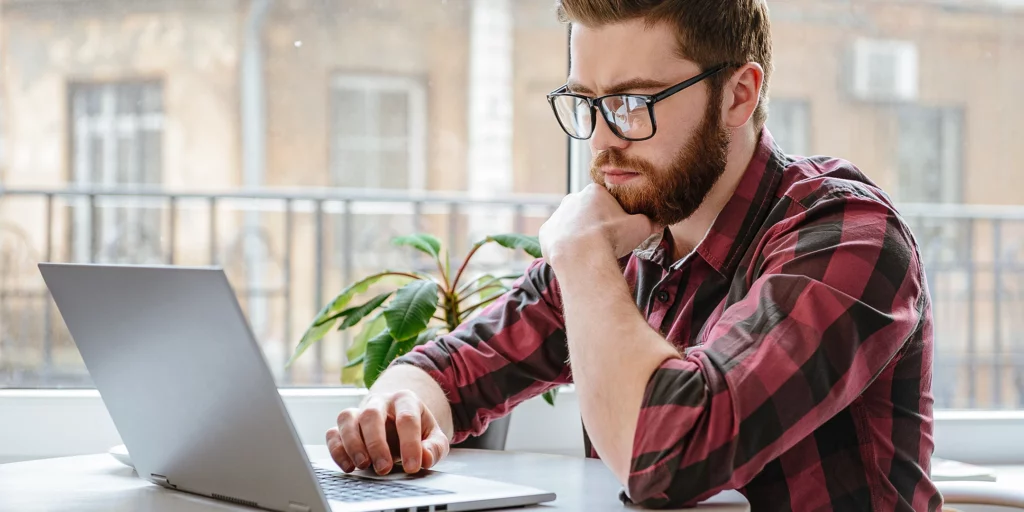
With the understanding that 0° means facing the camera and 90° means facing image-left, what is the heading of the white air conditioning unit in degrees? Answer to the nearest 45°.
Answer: approximately 0°

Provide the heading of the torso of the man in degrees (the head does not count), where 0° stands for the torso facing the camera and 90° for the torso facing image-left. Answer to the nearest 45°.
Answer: approximately 45°

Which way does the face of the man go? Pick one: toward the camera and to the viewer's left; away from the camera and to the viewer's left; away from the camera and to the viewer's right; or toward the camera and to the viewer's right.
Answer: toward the camera and to the viewer's left

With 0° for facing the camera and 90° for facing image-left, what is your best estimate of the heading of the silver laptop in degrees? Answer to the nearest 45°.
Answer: approximately 225°

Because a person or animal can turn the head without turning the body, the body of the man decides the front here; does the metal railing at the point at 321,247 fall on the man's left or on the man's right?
on the man's right

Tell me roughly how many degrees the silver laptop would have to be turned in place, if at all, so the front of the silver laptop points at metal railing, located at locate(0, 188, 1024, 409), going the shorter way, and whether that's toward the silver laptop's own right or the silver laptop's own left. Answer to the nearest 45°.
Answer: approximately 45° to the silver laptop's own left

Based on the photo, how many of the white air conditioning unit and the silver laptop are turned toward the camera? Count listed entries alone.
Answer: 1

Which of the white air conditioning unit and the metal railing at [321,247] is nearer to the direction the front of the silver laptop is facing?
the white air conditioning unit
